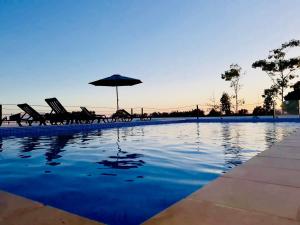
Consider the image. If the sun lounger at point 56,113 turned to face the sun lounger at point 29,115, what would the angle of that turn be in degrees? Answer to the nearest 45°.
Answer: approximately 180°

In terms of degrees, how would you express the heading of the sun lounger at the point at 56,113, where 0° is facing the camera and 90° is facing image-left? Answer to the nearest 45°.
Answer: approximately 270°

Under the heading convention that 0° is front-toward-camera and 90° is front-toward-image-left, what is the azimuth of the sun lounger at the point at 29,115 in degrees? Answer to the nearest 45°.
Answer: approximately 270°

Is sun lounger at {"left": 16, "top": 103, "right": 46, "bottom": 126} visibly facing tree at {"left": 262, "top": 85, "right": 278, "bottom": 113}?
yes

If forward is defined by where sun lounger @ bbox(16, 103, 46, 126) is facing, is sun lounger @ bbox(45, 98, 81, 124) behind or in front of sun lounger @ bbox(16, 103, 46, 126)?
in front

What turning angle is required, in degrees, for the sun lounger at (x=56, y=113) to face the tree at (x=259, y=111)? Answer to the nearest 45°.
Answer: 0° — it already faces it

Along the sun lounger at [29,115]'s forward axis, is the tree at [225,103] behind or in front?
in front

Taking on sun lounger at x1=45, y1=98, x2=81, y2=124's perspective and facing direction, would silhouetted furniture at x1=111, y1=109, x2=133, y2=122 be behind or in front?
in front

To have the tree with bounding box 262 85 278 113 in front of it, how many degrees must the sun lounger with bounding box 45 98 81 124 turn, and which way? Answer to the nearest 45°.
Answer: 0° — it already faces it
